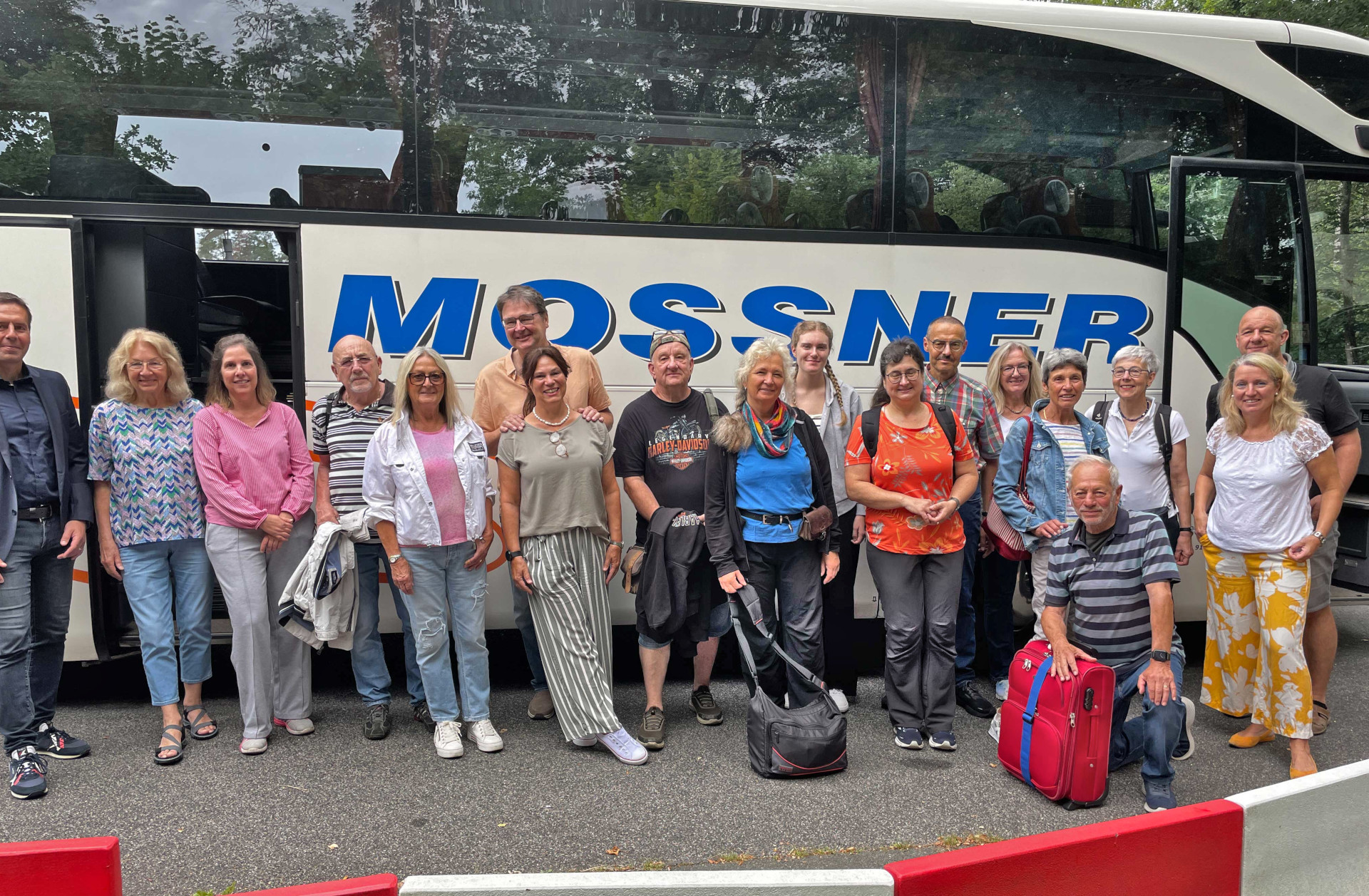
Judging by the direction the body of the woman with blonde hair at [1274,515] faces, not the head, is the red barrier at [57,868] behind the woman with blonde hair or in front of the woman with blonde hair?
in front

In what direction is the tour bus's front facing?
to the viewer's right

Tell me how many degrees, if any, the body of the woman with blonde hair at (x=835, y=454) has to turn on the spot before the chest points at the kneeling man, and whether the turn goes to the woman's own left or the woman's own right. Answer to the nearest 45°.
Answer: approximately 45° to the woman's own left

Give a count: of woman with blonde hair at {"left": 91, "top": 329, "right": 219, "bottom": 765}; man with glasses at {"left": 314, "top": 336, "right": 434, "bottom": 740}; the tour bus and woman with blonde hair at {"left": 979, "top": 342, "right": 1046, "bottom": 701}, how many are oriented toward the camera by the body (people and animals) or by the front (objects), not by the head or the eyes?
3

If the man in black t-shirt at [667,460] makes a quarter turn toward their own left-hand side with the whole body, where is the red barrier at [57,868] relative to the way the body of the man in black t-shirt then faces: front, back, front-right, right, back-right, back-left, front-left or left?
back-right

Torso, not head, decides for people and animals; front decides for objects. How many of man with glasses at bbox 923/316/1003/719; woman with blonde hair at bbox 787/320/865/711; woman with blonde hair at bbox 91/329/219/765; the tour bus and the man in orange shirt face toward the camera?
4

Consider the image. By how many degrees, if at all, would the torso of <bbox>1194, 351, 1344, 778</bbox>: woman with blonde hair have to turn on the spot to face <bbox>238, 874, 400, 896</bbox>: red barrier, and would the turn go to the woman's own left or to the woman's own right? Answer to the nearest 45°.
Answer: approximately 45° to the woman's own right

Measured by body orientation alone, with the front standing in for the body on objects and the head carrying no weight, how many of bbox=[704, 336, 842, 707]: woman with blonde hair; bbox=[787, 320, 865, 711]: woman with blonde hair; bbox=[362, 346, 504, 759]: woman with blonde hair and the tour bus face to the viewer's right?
1

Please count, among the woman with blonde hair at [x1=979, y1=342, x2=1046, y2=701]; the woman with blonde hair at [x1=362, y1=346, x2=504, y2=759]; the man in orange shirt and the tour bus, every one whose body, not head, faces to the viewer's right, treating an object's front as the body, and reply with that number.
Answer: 1

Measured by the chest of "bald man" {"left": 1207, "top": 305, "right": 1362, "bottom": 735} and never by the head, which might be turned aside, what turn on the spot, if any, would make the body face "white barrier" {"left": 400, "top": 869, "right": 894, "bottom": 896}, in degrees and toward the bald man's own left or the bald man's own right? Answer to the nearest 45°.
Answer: approximately 45° to the bald man's own right

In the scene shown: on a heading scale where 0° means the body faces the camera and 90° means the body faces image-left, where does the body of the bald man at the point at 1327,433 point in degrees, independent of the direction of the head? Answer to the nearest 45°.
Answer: approximately 0°
